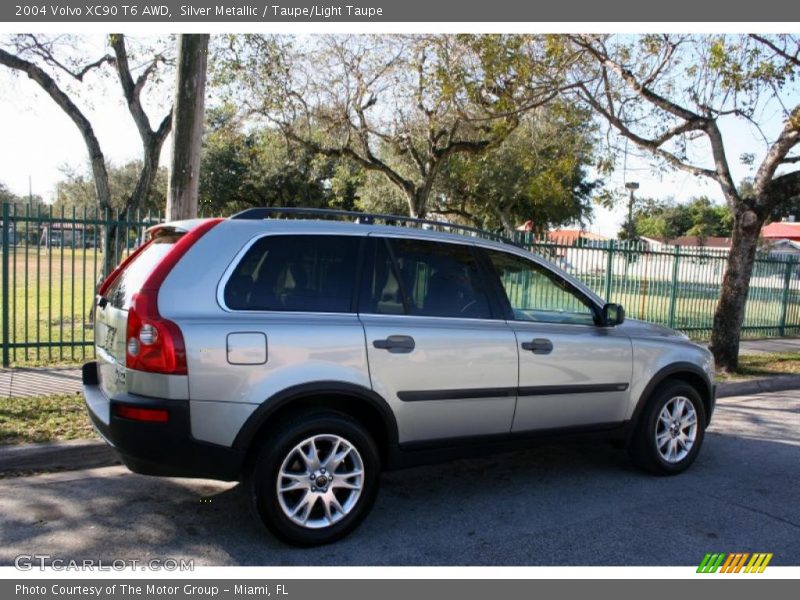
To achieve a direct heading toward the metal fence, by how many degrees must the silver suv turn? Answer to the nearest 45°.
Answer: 0° — it already faces it

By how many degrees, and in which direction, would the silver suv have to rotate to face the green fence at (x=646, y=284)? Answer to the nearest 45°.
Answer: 0° — it already faces it

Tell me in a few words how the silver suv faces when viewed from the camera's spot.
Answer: facing away from the viewer and to the right of the viewer

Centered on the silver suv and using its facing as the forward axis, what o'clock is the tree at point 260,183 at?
The tree is roughly at 10 o'clock from the silver suv.

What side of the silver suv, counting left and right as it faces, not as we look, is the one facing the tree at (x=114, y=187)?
left

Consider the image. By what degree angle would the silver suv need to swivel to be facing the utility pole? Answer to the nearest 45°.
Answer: approximately 90° to its left

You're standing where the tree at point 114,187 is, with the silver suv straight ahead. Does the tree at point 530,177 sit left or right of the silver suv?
left

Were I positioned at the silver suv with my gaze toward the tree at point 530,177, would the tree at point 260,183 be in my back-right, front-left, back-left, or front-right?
front-left

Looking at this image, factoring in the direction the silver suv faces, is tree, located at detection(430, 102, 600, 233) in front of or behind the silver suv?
in front

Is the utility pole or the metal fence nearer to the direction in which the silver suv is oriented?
the metal fence

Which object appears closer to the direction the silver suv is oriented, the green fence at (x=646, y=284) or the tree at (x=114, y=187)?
the green fence
